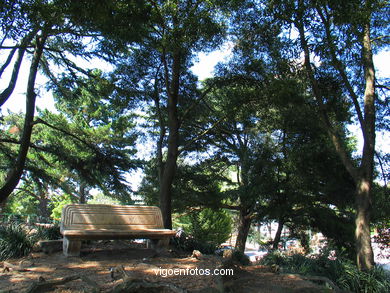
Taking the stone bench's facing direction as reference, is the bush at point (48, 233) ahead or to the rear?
to the rear

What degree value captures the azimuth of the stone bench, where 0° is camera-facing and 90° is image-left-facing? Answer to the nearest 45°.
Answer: approximately 315°

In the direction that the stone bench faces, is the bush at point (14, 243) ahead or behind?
behind

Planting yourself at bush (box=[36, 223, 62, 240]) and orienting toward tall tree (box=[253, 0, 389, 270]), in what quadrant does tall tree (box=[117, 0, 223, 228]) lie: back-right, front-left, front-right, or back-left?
front-left

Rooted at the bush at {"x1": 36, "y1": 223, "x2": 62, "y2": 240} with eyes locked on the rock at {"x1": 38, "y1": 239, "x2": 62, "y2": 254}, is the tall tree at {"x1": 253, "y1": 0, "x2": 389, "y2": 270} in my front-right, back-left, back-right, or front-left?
front-left

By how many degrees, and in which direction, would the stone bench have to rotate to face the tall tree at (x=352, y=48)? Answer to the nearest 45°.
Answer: approximately 45° to its left

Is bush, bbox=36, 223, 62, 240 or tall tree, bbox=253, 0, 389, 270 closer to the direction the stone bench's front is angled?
the tall tree

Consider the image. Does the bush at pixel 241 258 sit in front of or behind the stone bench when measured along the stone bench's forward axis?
in front

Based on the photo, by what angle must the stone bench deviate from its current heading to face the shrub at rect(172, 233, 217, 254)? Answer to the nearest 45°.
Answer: approximately 90° to its left
